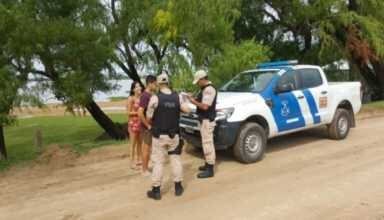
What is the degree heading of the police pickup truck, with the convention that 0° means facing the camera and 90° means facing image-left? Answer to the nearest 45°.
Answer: approximately 45°

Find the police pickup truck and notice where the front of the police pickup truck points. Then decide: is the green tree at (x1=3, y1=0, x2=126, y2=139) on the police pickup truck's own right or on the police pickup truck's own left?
on the police pickup truck's own right
